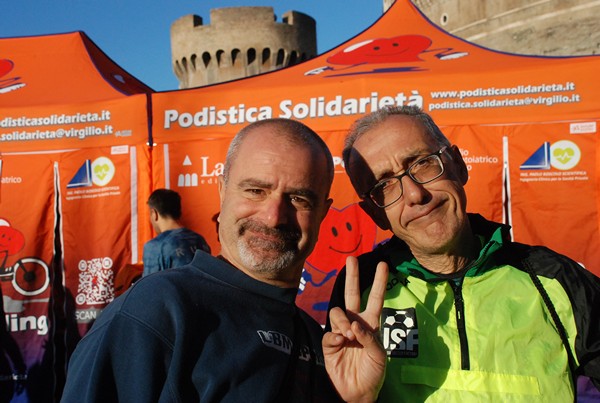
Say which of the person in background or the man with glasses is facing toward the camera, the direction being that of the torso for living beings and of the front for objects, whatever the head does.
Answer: the man with glasses

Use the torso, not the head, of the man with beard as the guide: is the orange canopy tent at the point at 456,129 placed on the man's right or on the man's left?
on the man's left

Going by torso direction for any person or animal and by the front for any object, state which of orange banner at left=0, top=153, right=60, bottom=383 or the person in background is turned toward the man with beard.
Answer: the orange banner

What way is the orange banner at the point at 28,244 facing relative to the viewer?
toward the camera

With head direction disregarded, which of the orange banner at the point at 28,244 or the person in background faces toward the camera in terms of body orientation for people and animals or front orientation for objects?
the orange banner

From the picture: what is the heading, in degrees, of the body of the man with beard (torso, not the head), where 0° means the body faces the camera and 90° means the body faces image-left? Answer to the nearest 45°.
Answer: approximately 315°

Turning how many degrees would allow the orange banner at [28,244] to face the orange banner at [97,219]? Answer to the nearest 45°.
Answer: approximately 45° to its left

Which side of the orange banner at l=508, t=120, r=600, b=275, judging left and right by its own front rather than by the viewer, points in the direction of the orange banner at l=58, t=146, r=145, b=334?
right

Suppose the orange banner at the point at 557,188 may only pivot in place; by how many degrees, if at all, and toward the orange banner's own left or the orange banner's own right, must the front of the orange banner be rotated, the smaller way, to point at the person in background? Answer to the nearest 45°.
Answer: approximately 45° to the orange banner's own right

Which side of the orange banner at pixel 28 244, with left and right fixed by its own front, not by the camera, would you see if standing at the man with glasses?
front

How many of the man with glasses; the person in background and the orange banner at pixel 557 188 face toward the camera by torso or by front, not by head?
2

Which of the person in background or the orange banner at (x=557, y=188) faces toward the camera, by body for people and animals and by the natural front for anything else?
the orange banner

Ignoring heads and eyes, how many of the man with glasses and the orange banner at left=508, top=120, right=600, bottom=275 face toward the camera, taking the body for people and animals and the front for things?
2

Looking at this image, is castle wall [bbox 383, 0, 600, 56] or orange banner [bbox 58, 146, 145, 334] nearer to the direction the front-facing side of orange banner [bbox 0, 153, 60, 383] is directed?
the orange banner

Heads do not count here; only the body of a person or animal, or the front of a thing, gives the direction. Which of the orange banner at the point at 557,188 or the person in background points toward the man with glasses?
the orange banner

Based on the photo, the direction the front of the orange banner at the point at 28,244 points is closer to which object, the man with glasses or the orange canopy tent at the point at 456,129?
the man with glasses

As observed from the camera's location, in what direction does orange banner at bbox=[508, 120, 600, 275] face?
facing the viewer
